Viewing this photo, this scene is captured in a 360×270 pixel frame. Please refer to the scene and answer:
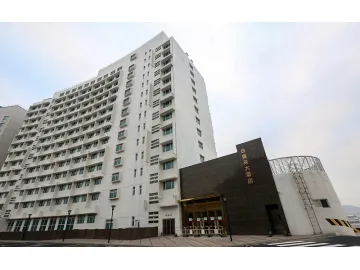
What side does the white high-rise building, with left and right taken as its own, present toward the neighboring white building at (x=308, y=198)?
left

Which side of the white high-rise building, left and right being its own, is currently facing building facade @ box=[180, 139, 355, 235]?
left

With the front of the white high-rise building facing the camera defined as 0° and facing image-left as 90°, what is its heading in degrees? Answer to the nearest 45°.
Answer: approximately 45°
